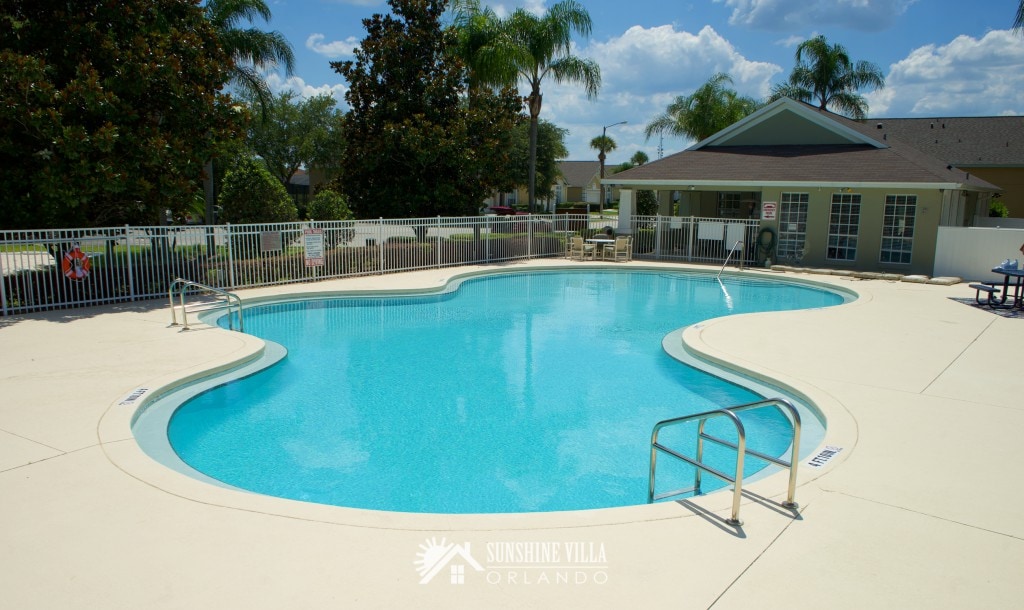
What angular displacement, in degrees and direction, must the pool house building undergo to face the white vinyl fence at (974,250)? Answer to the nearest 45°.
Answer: approximately 45° to its left

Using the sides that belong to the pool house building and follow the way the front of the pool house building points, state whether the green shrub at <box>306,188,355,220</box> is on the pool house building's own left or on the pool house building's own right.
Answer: on the pool house building's own right

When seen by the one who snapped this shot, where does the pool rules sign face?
facing the viewer

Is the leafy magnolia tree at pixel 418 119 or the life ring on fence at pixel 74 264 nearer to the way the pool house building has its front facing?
the life ring on fence

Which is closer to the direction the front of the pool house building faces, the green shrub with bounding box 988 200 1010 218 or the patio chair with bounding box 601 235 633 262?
the patio chair

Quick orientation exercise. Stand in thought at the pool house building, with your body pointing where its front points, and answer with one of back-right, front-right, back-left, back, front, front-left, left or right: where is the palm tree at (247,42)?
right

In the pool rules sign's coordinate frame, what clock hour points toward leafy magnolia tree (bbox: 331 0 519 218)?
The leafy magnolia tree is roughly at 7 o'clock from the pool rules sign.

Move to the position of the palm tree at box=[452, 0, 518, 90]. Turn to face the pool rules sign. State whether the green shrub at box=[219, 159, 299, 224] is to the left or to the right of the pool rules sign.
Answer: right

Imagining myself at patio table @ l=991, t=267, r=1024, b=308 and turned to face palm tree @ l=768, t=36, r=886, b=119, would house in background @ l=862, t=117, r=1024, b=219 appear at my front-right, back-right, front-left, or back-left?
front-right

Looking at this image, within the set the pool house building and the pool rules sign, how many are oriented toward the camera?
2

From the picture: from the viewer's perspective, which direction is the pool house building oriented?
toward the camera

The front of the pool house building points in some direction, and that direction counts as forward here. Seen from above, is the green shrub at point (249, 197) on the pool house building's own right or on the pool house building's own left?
on the pool house building's own right

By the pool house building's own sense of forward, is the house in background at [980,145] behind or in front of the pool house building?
behind

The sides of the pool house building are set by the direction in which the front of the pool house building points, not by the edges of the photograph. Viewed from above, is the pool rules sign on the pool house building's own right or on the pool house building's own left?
on the pool house building's own right

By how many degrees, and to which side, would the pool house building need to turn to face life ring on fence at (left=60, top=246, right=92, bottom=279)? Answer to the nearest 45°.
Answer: approximately 45° to its right

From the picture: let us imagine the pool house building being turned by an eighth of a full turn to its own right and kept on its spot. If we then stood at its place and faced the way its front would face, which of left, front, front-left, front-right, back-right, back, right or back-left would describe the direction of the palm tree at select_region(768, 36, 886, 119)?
back-right
